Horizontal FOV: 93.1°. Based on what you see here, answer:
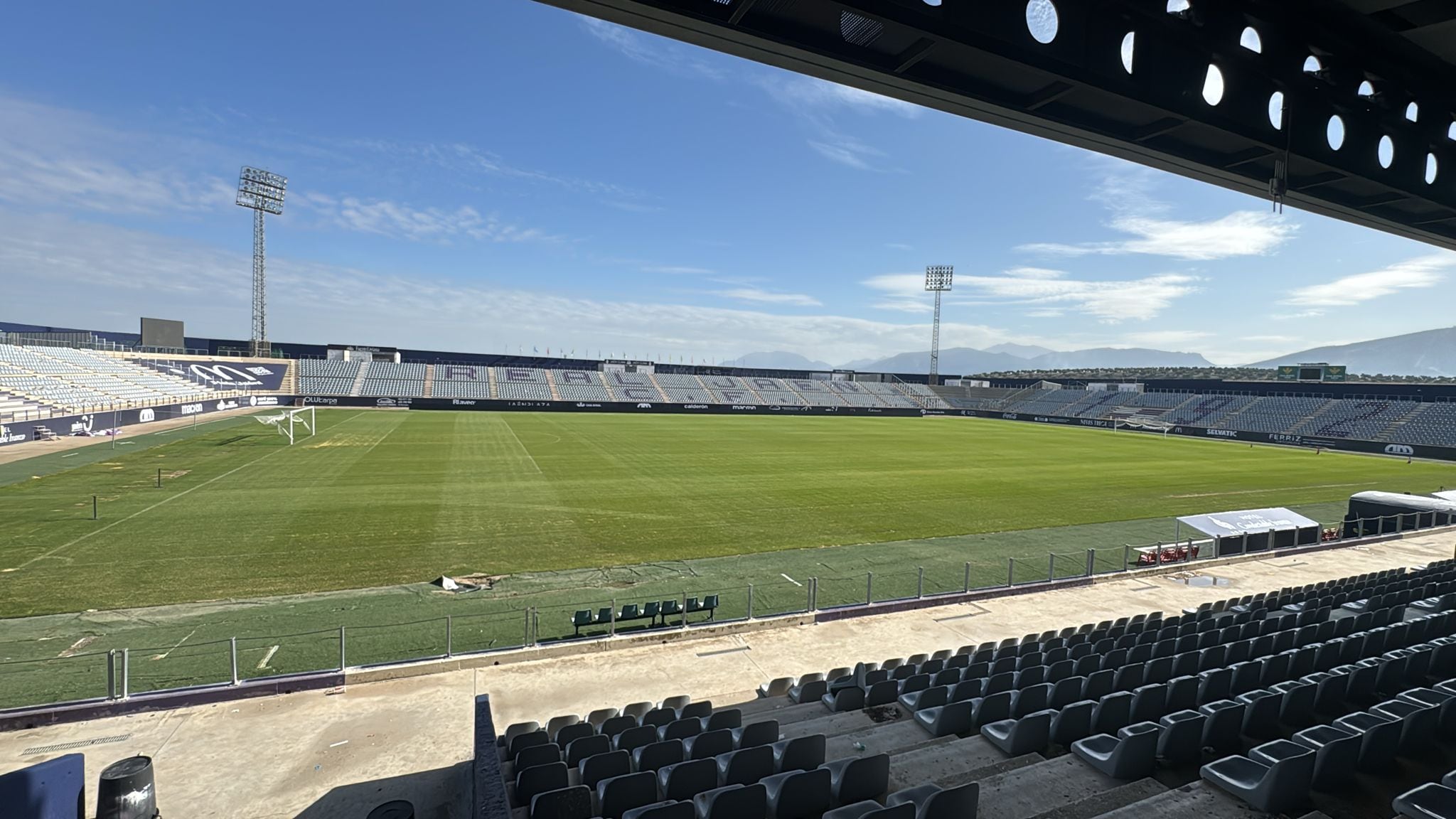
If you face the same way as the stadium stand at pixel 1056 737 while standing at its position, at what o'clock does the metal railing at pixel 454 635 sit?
The metal railing is roughly at 11 o'clock from the stadium stand.

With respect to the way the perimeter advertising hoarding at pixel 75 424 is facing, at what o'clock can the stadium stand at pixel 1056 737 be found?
The stadium stand is roughly at 1 o'clock from the perimeter advertising hoarding.

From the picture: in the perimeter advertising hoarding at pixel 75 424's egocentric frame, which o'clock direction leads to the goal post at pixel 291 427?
The goal post is roughly at 11 o'clock from the perimeter advertising hoarding.

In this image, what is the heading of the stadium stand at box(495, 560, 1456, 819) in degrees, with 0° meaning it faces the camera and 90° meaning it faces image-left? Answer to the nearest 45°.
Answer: approximately 135°

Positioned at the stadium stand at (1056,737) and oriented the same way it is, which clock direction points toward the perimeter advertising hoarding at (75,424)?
The perimeter advertising hoarding is roughly at 11 o'clock from the stadium stand.
